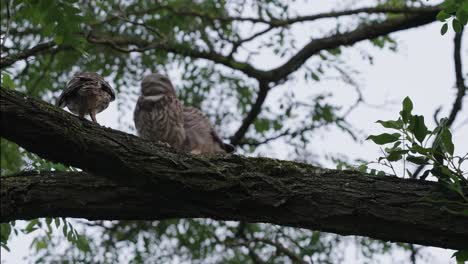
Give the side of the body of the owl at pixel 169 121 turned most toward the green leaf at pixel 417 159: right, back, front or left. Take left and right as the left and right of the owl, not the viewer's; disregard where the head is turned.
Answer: left

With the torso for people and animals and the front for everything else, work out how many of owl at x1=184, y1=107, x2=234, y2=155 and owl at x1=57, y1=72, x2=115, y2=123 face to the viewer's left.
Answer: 1

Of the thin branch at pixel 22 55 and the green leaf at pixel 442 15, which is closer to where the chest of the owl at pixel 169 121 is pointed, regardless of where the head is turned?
the thin branch

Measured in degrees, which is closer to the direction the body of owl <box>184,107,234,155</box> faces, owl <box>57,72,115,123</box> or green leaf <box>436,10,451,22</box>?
the owl

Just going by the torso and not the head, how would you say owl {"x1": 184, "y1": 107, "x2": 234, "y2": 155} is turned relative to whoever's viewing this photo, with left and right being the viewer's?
facing to the left of the viewer
